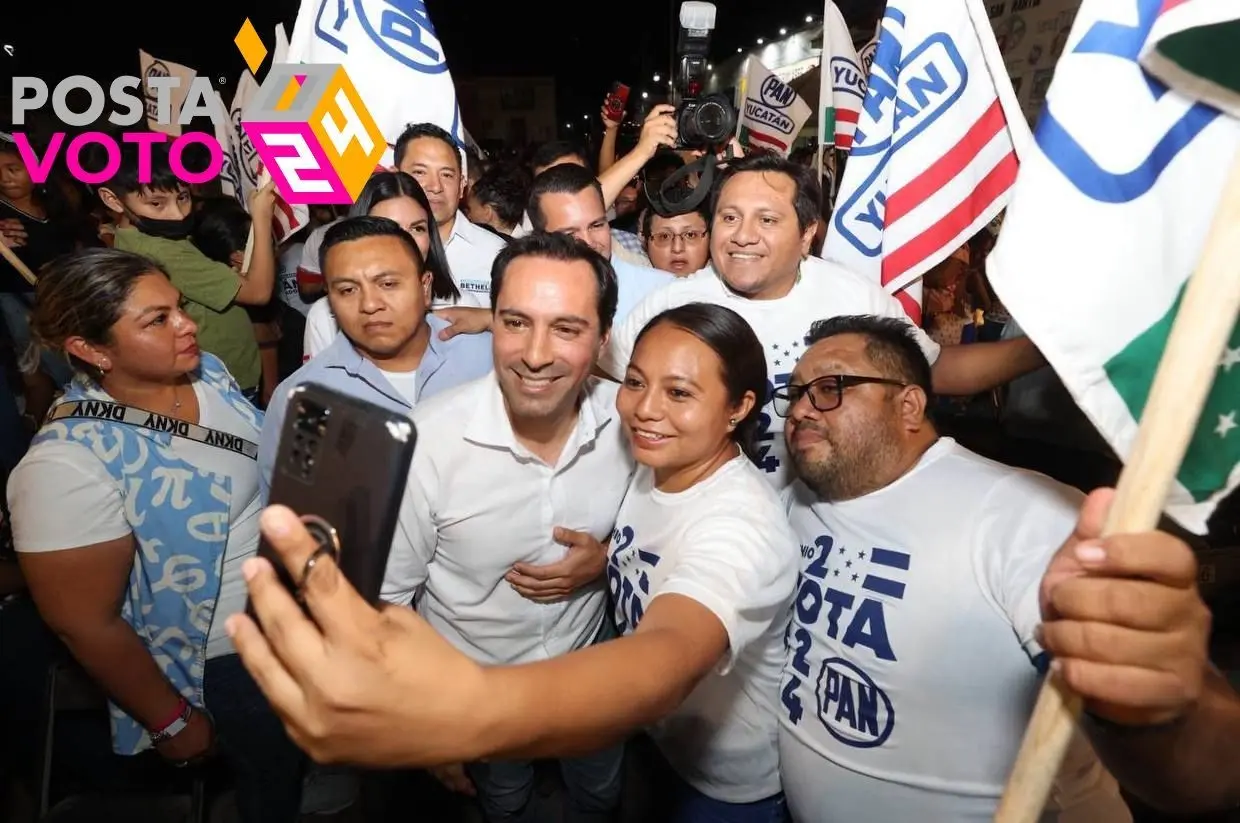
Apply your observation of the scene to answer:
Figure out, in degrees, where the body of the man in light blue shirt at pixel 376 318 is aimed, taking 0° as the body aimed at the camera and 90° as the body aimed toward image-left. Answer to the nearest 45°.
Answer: approximately 0°

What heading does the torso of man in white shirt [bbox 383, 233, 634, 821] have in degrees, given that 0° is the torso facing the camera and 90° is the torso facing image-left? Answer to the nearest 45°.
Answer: approximately 0°

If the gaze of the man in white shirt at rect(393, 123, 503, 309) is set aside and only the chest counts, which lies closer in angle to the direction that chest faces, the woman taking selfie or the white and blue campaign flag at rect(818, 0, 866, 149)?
the woman taking selfie

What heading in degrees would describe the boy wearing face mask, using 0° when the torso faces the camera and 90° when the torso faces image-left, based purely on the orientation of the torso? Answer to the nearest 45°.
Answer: approximately 315°

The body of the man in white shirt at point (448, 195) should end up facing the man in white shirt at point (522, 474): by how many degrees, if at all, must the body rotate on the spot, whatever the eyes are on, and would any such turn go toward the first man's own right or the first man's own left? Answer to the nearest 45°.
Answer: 0° — they already face them
